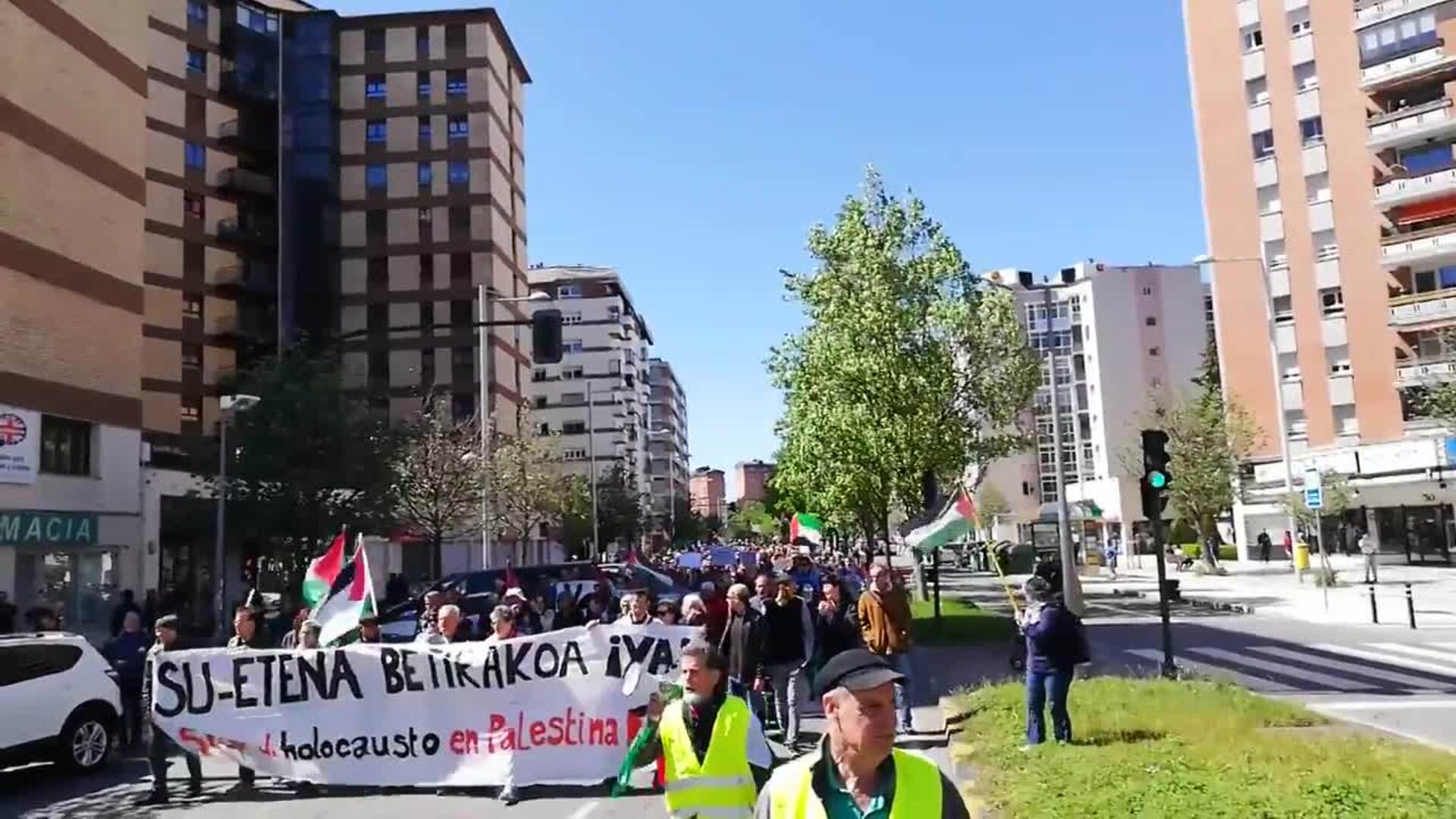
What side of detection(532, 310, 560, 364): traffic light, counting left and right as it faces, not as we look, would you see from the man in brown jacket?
back

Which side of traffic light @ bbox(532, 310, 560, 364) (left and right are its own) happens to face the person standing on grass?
back

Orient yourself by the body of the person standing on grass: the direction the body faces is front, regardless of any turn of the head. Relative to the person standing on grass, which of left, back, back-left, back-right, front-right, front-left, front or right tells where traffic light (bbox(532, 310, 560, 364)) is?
front-right

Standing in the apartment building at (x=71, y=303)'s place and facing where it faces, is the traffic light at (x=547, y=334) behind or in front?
in front

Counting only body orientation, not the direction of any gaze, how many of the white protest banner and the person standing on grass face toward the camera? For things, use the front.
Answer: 1

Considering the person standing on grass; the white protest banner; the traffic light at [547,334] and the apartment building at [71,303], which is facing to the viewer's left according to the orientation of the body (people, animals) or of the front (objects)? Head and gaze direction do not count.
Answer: the person standing on grass

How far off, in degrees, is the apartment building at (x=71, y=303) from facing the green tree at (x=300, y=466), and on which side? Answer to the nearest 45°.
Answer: approximately 45° to its left

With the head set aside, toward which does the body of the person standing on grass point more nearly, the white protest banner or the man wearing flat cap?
the white protest banner

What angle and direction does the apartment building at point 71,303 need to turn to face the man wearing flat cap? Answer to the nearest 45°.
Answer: approximately 45° to its right

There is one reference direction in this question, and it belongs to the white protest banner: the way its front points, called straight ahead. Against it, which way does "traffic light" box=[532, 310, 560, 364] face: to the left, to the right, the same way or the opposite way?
the opposite way

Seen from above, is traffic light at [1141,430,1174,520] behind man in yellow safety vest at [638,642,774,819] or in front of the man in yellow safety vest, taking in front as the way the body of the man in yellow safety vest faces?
behind

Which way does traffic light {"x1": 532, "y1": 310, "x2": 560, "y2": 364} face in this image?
away from the camera
